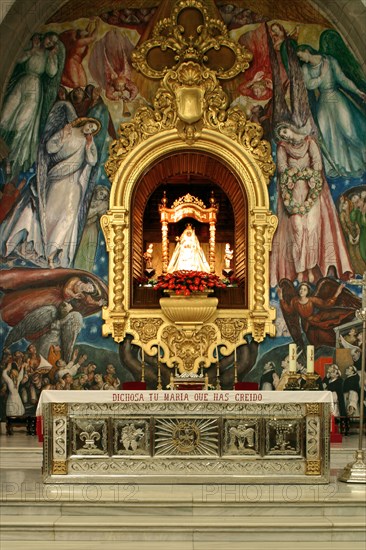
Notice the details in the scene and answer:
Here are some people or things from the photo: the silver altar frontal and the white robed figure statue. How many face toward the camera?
2

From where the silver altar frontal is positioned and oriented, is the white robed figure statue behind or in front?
behind

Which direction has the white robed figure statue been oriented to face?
toward the camera

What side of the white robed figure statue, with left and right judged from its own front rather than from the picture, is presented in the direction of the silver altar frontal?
front

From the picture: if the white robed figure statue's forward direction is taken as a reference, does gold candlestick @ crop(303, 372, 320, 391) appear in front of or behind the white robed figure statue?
in front

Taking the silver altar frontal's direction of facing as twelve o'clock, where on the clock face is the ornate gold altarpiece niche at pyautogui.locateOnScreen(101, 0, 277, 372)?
The ornate gold altarpiece niche is roughly at 6 o'clock from the silver altar frontal.

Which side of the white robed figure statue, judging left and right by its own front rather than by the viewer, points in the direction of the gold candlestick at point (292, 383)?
front

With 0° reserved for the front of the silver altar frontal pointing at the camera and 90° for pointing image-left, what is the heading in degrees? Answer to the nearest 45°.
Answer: approximately 0°
